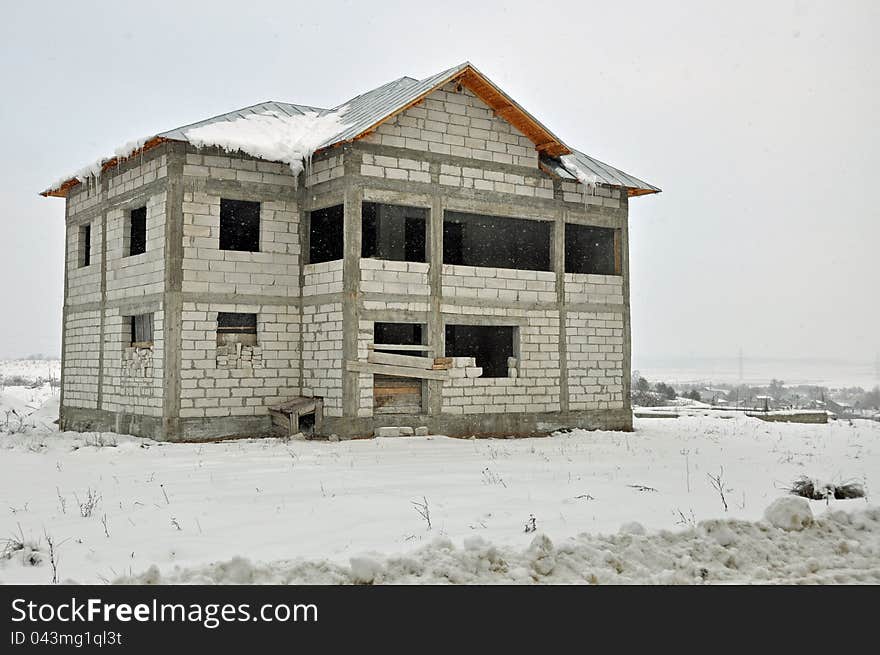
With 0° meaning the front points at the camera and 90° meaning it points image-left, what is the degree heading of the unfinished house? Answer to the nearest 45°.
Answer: approximately 315°

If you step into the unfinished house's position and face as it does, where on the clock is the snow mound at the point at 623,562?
The snow mound is roughly at 1 o'clock from the unfinished house.

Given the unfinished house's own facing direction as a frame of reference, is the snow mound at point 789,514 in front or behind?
in front
